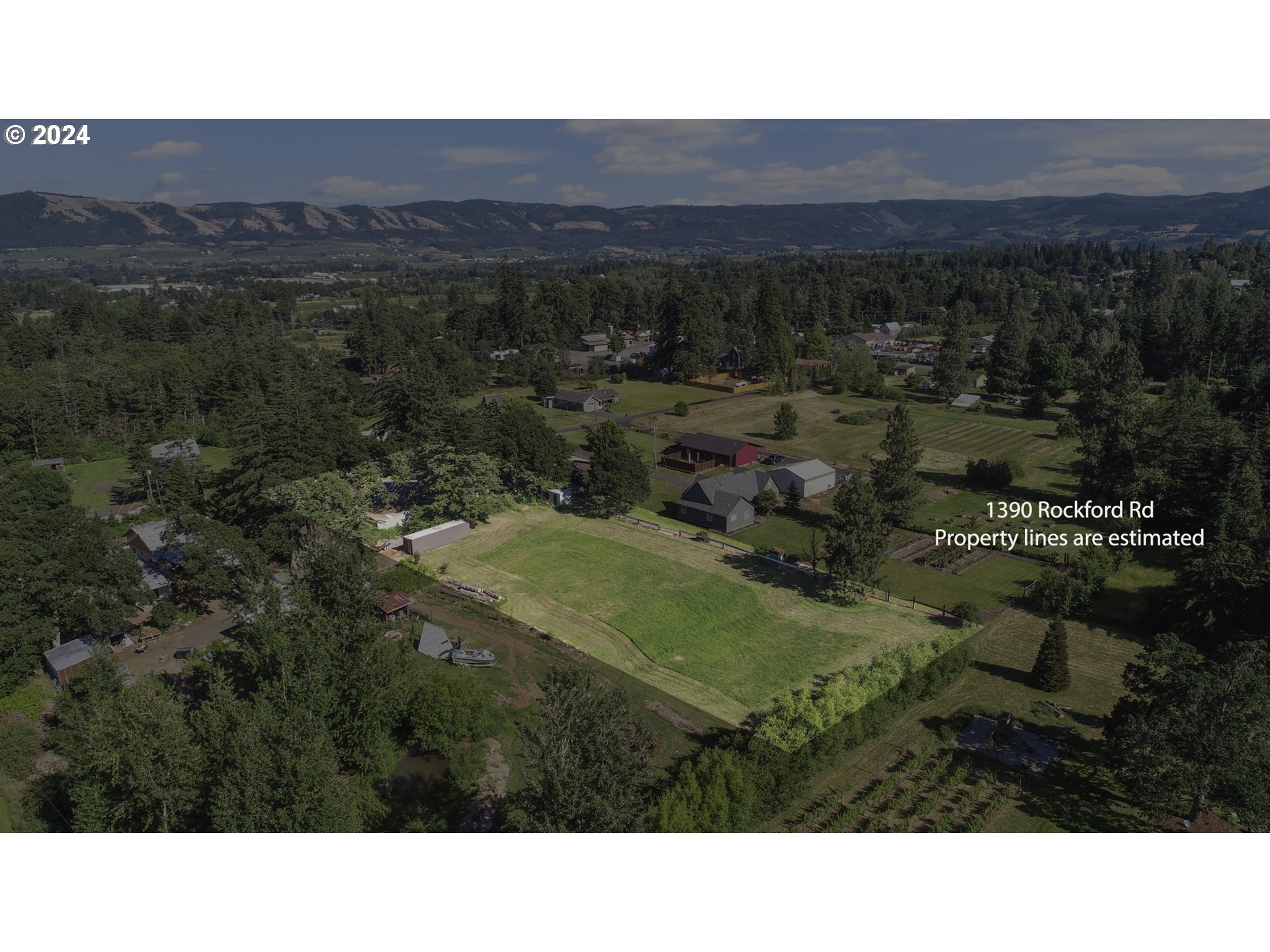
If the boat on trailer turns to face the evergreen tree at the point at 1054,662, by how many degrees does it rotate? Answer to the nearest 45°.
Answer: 0° — it already faces it

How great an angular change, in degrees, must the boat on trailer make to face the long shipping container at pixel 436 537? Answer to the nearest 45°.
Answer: approximately 90° to its left

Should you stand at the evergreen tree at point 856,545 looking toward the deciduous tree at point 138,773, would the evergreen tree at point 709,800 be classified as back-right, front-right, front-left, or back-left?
front-left

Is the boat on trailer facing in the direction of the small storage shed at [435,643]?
no

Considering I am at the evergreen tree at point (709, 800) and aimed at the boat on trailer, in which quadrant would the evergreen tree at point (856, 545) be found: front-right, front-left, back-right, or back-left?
front-right

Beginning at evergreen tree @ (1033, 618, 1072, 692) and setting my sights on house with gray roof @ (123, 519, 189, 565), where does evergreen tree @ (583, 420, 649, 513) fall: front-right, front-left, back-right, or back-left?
front-right

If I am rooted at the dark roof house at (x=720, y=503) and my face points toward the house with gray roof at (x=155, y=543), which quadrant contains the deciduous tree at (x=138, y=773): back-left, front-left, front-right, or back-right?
front-left

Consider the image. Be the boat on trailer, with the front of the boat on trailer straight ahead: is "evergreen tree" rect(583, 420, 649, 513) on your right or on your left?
on your left

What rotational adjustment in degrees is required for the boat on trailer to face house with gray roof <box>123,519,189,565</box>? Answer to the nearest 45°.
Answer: approximately 135° to its left

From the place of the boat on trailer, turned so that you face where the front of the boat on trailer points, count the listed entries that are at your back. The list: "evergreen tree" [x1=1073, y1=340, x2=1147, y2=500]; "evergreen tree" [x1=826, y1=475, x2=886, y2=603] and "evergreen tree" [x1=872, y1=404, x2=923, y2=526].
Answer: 0
